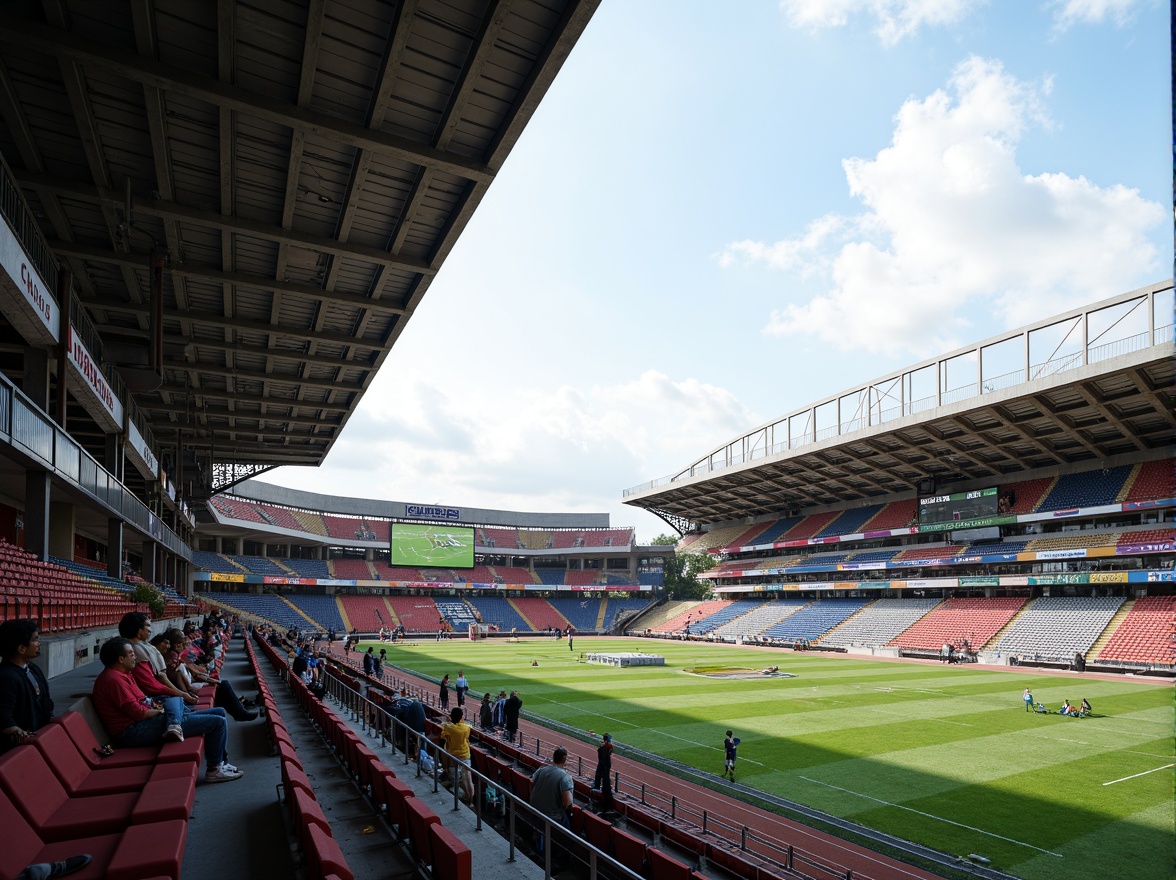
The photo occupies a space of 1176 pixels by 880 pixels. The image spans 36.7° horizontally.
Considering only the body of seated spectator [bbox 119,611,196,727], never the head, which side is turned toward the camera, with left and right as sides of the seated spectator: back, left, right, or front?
right

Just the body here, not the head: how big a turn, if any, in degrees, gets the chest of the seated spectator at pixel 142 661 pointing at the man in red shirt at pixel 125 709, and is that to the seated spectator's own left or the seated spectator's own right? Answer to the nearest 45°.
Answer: approximately 90° to the seated spectator's own right

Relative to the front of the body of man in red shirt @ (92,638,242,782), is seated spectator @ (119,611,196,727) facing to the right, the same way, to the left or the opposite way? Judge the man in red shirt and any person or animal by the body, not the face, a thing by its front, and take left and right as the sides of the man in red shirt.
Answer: the same way

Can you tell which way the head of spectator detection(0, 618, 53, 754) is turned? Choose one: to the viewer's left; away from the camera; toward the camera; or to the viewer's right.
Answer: to the viewer's right

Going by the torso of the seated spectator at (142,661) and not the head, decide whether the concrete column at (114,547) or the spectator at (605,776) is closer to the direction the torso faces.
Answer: the spectator

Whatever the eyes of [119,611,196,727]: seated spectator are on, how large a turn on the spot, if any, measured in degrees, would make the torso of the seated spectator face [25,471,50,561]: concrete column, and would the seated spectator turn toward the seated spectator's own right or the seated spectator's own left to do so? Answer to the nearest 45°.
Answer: approximately 90° to the seated spectator's own left

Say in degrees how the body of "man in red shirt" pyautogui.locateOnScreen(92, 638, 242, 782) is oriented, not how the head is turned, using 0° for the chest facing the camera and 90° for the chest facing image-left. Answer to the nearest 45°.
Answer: approximately 270°

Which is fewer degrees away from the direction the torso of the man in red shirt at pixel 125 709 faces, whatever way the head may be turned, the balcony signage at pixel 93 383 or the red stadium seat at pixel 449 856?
the red stadium seat

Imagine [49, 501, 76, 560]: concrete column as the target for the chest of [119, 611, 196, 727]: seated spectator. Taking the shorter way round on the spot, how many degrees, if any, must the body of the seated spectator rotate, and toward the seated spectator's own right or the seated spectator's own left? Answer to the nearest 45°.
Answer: approximately 90° to the seated spectator's own left

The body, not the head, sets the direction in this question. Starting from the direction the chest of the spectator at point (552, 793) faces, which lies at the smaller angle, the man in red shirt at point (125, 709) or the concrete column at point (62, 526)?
the concrete column

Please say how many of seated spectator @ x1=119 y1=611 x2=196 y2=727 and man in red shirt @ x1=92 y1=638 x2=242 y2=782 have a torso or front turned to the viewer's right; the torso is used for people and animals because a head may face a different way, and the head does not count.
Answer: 2

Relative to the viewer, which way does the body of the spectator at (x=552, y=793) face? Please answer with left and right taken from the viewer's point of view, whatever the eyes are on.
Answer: facing away from the viewer and to the right of the viewer
